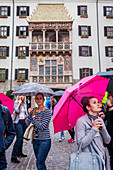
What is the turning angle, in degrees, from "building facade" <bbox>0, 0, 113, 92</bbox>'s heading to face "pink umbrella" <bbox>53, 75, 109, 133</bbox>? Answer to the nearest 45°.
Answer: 0° — it already faces it

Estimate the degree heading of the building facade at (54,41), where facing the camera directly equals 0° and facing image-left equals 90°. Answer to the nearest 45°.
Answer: approximately 0°
